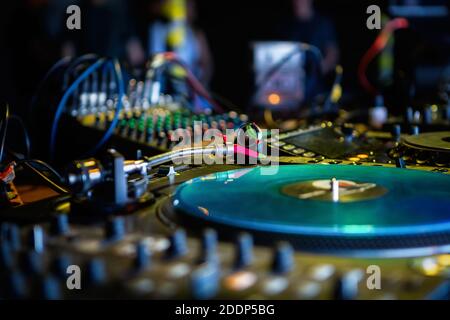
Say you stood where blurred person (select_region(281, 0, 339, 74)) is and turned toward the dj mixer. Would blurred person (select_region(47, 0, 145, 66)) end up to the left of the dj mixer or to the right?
right

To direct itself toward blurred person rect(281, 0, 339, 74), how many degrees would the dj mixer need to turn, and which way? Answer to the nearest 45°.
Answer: approximately 90° to its left

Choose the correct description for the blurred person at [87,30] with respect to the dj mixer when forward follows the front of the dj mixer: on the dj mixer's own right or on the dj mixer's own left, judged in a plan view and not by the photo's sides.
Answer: on the dj mixer's own left
